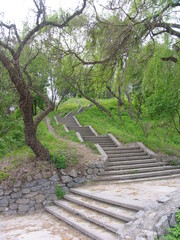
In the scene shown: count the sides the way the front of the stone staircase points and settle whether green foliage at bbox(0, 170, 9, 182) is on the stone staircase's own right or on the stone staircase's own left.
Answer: on the stone staircase's own right

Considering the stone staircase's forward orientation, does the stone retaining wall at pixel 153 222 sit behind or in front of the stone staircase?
in front

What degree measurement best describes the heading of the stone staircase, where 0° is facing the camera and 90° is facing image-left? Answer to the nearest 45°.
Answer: approximately 0°
